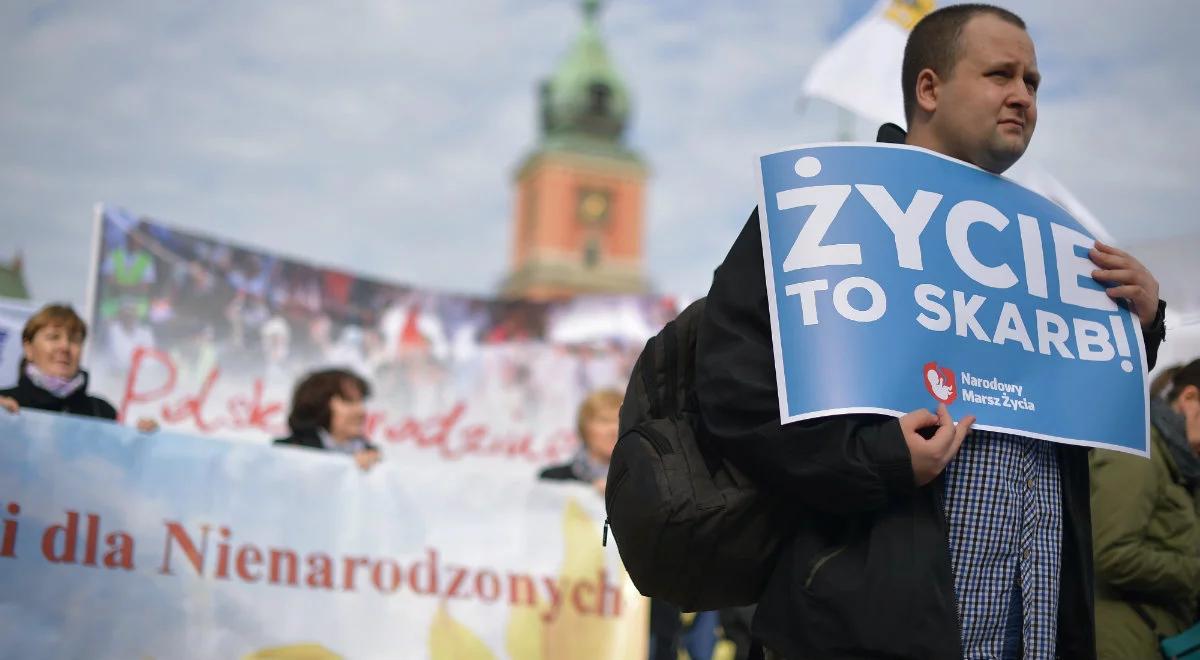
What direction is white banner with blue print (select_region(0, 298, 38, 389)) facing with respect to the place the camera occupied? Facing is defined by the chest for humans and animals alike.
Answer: facing the viewer

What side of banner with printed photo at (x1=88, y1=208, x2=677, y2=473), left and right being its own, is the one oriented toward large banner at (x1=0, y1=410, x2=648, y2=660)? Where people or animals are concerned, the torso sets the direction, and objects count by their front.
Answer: front

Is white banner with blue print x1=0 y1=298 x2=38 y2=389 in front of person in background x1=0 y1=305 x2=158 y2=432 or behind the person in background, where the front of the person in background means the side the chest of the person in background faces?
behind

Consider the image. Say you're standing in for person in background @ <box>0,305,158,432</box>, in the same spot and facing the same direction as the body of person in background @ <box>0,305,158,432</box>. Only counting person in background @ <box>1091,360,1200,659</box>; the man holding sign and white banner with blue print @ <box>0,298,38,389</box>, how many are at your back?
1

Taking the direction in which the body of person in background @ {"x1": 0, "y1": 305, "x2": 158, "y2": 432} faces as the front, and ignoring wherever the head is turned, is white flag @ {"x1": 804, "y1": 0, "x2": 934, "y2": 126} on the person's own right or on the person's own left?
on the person's own left

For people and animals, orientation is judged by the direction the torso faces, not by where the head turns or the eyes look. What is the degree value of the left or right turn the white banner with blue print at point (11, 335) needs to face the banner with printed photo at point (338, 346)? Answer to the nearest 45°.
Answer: approximately 135° to its left

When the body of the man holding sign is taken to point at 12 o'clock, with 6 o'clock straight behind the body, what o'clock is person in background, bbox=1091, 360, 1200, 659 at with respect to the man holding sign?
The person in background is roughly at 8 o'clock from the man holding sign.

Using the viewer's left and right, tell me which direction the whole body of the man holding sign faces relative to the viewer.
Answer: facing the viewer and to the right of the viewer

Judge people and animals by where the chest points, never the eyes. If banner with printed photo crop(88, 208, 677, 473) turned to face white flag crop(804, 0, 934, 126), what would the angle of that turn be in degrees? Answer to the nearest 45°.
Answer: approximately 45° to its left
